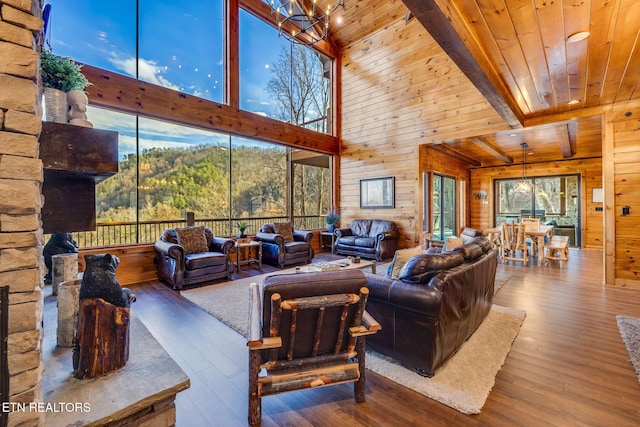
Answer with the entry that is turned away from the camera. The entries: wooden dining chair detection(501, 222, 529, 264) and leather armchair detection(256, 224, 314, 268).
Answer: the wooden dining chair

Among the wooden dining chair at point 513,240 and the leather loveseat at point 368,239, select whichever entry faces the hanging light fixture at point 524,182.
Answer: the wooden dining chair

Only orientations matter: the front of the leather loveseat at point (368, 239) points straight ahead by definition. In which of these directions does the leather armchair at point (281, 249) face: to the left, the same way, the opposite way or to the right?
to the left

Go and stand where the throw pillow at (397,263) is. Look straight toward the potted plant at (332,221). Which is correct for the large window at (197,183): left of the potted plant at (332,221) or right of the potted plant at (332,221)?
left

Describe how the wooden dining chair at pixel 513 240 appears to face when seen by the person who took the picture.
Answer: facing away from the viewer

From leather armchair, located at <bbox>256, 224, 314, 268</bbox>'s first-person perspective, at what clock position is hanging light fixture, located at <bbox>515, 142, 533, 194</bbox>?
The hanging light fixture is roughly at 10 o'clock from the leather armchair.

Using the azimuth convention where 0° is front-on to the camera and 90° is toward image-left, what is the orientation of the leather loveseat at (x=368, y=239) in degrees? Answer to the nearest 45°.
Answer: approximately 45°

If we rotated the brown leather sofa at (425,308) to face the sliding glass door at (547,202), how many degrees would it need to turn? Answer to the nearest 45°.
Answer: approximately 45° to its right

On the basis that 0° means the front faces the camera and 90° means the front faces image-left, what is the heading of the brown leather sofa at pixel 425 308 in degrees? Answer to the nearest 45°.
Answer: approximately 135°

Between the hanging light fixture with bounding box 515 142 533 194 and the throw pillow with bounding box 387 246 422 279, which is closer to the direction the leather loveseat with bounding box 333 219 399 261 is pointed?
the throw pillow
